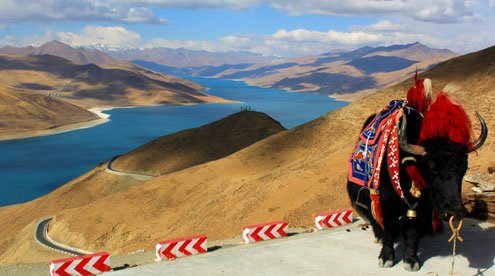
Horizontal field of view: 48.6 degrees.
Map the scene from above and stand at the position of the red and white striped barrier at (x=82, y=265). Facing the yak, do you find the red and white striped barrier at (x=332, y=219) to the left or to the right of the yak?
left

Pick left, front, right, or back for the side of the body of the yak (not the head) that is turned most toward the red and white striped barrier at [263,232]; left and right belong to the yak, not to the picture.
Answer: back

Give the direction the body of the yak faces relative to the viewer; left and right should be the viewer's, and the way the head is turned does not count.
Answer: facing the viewer and to the right of the viewer

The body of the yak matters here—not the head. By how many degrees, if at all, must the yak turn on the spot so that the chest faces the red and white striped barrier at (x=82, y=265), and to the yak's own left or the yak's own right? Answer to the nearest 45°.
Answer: approximately 135° to the yak's own right

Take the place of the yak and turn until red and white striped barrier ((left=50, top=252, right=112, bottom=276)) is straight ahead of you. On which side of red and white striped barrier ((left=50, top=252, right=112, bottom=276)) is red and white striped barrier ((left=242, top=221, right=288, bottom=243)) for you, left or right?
right

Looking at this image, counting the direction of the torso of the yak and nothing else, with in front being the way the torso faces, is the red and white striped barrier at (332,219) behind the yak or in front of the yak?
behind

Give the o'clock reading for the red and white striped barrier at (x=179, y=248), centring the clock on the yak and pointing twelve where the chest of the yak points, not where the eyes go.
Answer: The red and white striped barrier is roughly at 5 o'clock from the yak.
